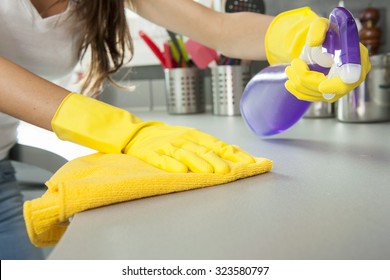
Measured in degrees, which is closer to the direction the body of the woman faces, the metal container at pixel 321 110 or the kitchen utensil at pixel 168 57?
the metal container

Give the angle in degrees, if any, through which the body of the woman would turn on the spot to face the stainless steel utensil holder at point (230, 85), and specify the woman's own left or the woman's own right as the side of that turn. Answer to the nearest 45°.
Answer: approximately 90° to the woman's own left

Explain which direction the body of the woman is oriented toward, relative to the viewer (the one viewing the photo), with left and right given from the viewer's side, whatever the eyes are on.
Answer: facing the viewer and to the right of the viewer

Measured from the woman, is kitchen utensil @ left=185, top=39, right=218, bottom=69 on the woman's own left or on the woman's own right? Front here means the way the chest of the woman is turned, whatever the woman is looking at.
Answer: on the woman's own left

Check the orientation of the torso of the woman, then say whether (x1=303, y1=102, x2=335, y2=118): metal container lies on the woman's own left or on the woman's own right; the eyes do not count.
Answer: on the woman's own left

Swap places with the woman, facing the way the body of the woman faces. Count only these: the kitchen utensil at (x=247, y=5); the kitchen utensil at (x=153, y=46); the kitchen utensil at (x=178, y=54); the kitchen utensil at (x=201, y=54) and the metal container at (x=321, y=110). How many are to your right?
0

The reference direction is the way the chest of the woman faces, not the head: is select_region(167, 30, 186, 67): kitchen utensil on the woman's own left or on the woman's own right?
on the woman's own left

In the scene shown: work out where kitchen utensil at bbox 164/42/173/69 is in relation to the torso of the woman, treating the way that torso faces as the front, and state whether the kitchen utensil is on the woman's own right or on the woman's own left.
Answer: on the woman's own left

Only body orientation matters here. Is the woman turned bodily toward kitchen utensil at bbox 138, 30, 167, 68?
no
